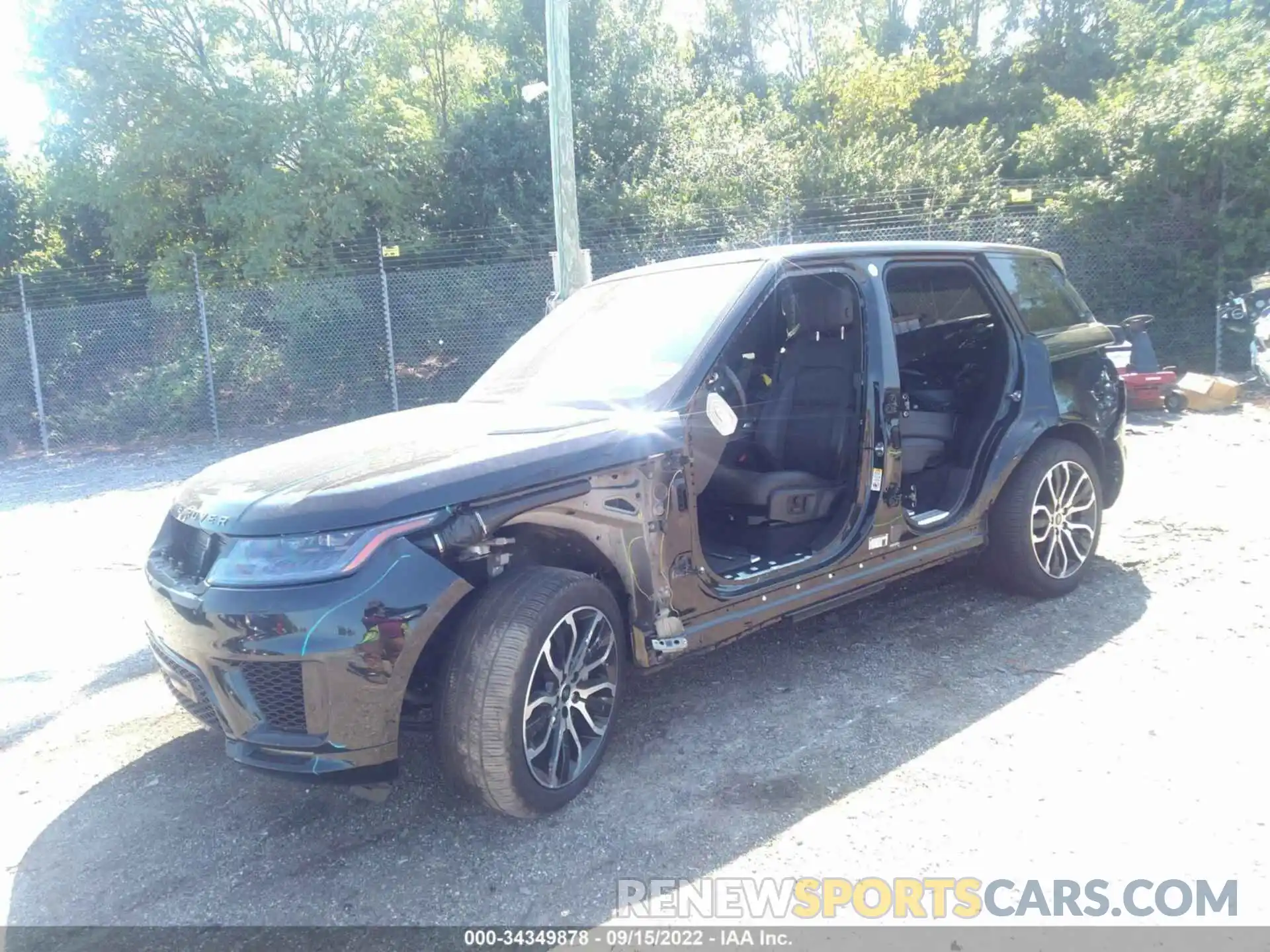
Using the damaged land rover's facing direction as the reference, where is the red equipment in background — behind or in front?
behind

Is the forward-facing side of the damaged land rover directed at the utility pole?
no

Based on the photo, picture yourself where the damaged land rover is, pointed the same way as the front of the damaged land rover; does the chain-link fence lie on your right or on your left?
on your right

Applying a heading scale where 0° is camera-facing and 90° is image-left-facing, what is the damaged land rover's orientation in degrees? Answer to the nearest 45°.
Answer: approximately 45°

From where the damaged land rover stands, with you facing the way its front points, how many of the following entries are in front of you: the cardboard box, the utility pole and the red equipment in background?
0

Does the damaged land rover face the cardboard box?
no
